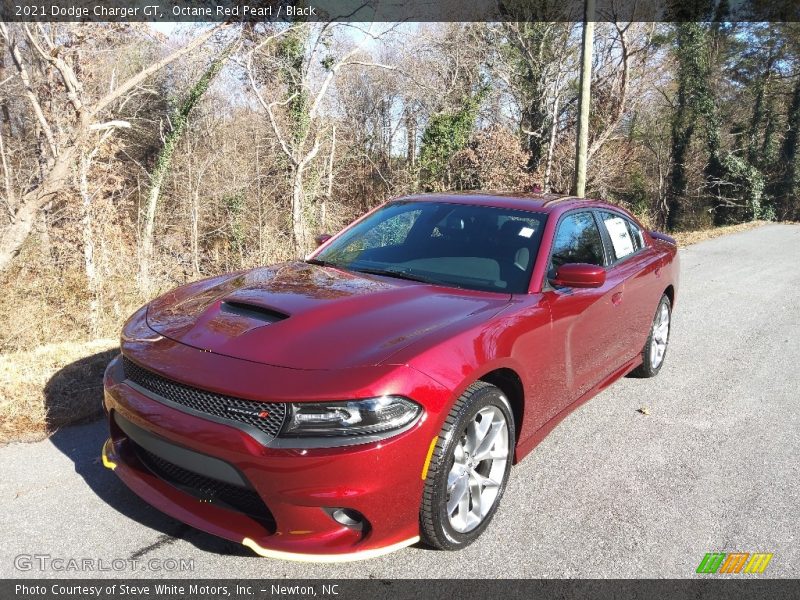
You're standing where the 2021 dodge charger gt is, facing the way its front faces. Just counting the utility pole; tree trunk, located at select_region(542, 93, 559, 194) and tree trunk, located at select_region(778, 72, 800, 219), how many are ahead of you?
0

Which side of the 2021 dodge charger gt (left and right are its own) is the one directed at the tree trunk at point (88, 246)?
right

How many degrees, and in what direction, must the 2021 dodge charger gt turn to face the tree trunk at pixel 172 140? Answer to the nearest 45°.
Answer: approximately 135° to its right

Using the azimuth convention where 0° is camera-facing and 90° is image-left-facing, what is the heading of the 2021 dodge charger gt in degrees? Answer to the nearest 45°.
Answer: approximately 45°

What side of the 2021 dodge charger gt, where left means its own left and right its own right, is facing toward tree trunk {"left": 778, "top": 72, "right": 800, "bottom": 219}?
back

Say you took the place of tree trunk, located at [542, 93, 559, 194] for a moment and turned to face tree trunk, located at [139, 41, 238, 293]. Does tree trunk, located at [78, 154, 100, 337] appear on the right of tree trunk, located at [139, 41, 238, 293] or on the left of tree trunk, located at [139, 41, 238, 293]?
left

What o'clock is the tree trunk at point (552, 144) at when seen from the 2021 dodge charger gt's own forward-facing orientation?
The tree trunk is roughly at 5 o'clock from the 2021 dodge charger gt.

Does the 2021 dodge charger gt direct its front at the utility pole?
no
